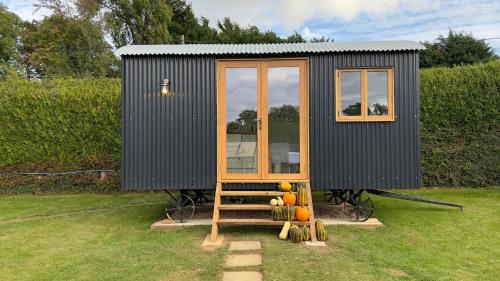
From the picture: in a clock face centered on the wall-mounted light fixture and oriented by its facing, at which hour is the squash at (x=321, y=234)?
The squash is roughly at 10 o'clock from the wall-mounted light fixture.

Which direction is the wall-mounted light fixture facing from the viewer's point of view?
toward the camera

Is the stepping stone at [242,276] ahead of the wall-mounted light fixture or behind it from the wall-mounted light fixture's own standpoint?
ahead

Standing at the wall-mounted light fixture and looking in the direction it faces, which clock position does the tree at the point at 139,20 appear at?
The tree is roughly at 6 o'clock from the wall-mounted light fixture.

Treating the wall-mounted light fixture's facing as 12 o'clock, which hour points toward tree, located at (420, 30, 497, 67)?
The tree is roughly at 8 o'clock from the wall-mounted light fixture.

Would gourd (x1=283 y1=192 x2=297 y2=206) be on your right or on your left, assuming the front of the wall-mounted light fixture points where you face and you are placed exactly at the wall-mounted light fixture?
on your left

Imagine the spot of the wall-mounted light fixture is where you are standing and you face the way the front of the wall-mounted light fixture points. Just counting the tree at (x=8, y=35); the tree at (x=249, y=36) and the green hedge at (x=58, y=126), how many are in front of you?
0

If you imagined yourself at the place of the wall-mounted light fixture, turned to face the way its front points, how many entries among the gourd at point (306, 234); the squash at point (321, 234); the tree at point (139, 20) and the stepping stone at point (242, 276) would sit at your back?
1

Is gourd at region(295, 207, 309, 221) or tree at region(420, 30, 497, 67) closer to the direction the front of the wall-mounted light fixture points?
the gourd

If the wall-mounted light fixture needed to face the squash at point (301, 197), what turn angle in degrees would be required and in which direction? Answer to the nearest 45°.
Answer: approximately 90° to its left

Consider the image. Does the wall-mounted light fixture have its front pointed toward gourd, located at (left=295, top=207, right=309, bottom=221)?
no

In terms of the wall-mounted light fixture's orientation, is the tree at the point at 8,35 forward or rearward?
rearward

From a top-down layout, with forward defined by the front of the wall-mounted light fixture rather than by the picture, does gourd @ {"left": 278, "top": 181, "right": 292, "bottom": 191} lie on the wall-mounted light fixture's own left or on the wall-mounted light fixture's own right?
on the wall-mounted light fixture's own left

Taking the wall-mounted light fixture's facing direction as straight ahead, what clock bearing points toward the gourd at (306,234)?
The gourd is roughly at 10 o'clock from the wall-mounted light fixture.

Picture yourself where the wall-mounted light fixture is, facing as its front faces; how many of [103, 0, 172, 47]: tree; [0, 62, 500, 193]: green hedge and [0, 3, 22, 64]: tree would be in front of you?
0
